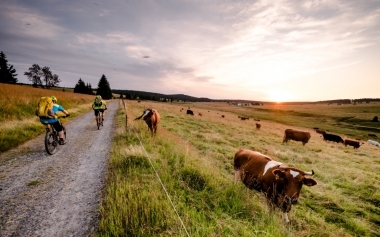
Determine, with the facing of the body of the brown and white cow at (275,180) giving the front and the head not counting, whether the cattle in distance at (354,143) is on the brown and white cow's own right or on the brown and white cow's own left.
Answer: on the brown and white cow's own left

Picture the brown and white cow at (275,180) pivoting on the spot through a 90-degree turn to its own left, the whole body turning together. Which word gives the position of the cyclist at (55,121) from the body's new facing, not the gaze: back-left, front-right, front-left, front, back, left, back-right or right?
back-left

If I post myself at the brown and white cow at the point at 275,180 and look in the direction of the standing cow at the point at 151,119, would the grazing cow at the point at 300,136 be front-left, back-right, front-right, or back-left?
front-right

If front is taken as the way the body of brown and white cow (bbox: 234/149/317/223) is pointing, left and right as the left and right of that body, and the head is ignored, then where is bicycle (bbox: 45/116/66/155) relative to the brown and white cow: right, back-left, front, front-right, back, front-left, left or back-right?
back-right
